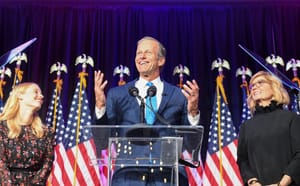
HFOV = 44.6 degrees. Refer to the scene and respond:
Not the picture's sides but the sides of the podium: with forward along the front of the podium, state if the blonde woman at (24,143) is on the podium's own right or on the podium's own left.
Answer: on the podium's own right

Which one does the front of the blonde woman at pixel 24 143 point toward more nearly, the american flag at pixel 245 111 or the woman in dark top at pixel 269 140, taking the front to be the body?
the woman in dark top

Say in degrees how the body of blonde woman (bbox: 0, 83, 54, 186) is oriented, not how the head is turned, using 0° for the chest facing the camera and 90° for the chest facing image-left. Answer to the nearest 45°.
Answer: approximately 315°

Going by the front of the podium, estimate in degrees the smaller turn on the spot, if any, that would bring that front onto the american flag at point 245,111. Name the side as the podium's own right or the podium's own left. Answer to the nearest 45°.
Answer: approximately 135° to the podium's own left

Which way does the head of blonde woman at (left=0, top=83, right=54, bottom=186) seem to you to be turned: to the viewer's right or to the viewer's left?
to the viewer's right

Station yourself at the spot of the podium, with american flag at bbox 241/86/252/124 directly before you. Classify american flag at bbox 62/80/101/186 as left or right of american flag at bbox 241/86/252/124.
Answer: left

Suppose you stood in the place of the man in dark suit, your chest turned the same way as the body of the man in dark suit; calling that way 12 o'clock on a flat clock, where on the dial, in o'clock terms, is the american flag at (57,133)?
The american flag is roughly at 5 o'clock from the man in dark suit.

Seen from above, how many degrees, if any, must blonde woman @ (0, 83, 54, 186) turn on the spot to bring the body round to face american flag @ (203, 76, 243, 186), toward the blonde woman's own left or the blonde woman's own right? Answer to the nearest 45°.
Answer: approximately 90° to the blonde woman's own left

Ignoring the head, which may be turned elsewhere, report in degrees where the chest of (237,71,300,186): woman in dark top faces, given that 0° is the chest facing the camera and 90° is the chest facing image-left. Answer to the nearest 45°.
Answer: approximately 45°

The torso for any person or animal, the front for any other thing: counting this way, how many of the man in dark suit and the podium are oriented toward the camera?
2

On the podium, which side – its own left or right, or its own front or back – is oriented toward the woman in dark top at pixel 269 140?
left

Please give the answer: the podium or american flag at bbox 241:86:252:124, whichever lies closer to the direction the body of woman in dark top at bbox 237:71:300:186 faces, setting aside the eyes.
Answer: the podium
